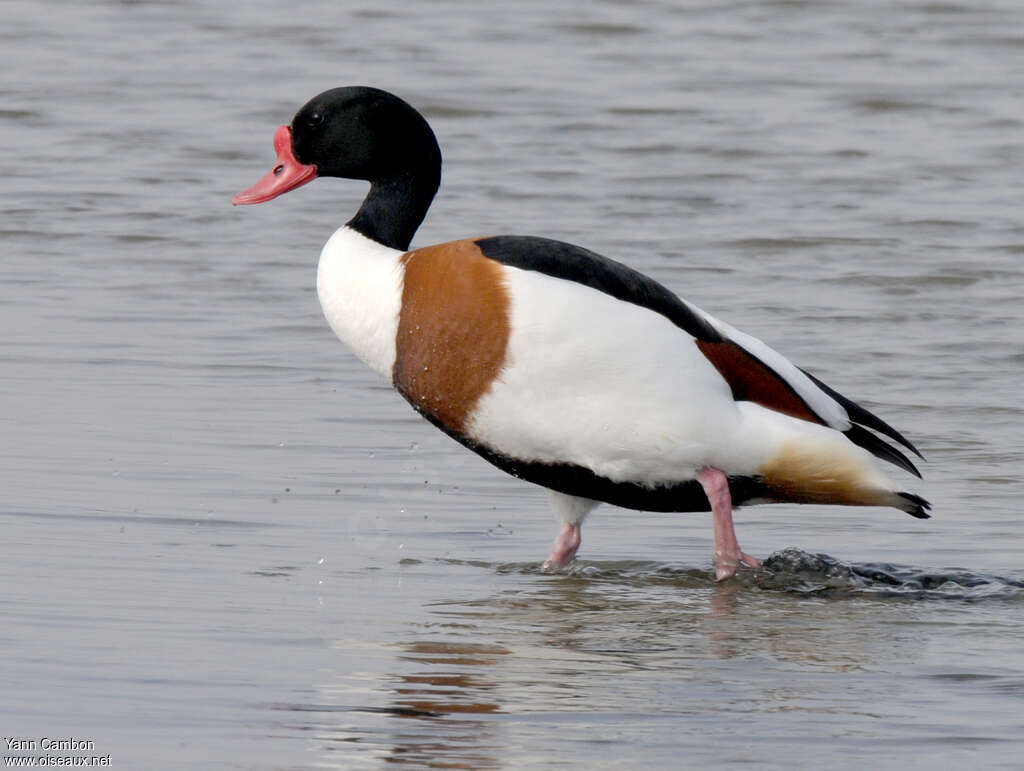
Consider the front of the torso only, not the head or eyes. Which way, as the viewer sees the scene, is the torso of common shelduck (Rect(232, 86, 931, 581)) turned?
to the viewer's left
